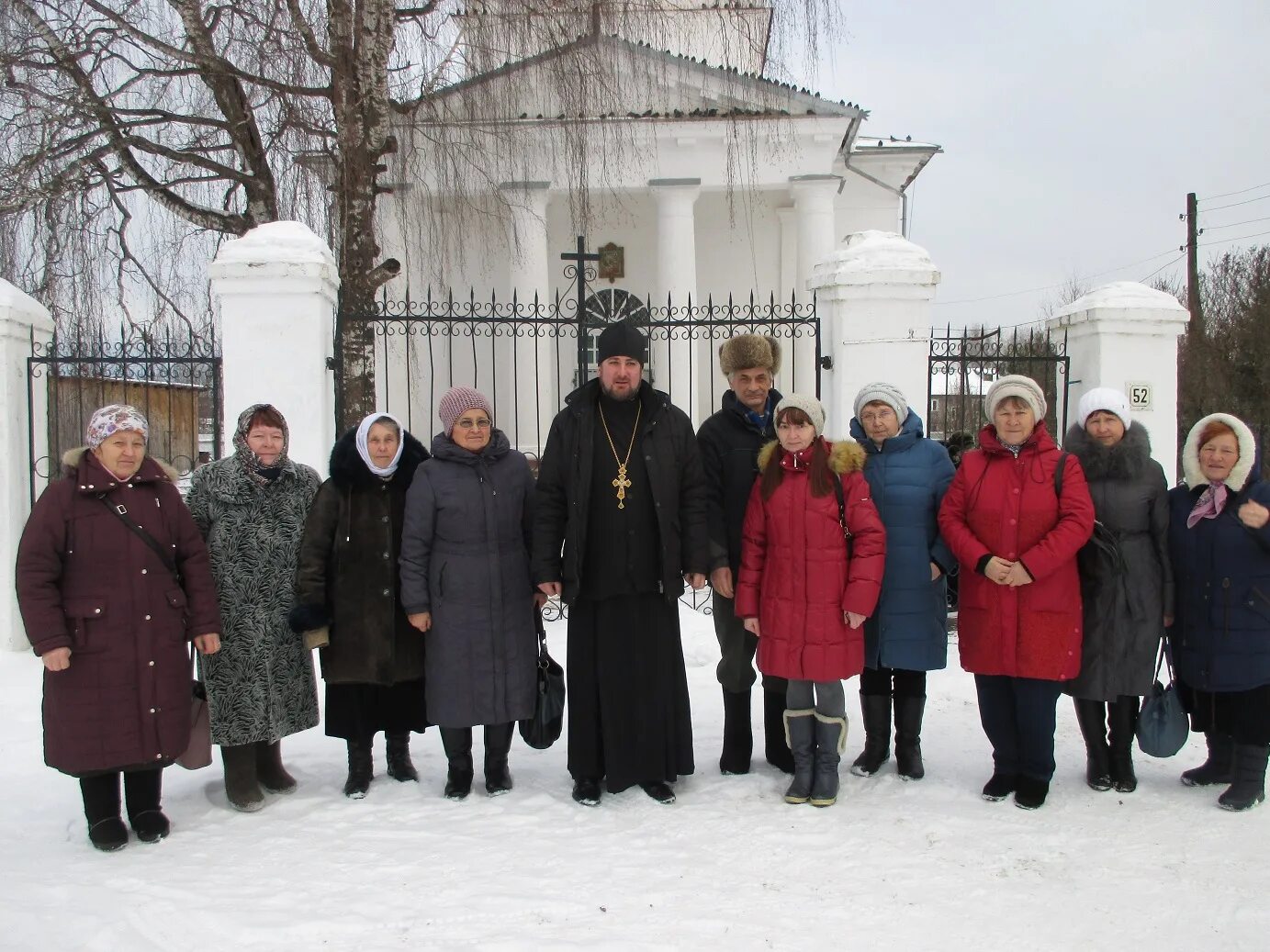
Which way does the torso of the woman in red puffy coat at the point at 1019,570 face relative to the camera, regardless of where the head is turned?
toward the camera

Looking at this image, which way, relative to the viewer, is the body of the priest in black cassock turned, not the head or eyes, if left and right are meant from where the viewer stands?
facing the viewer

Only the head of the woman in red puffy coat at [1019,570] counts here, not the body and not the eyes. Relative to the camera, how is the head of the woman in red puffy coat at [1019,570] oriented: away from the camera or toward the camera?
toward the camera

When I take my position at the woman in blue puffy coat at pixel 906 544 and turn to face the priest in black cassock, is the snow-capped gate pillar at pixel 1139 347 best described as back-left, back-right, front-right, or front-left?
back-right

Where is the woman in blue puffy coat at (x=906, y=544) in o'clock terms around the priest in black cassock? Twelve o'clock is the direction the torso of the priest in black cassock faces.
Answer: The woman in blue puffy coat is roughly at 9 o'clock from the priest in black cassock.

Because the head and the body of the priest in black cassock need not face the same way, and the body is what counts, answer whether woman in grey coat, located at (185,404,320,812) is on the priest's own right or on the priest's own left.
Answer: on the priest's own right

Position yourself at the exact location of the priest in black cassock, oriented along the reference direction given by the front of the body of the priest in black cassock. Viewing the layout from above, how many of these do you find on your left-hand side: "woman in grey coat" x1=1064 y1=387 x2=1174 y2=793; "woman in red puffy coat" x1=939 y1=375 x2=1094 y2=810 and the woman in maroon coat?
2

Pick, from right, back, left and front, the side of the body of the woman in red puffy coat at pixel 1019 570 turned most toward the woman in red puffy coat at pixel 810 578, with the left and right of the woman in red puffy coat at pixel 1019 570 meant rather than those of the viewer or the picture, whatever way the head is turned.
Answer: right

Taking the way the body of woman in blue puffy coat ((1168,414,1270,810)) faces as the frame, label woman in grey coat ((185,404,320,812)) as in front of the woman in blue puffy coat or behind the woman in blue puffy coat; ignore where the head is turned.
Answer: in front

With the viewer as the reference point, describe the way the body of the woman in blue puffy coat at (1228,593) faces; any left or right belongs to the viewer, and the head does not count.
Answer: facing the viewer and to the left of the viewer

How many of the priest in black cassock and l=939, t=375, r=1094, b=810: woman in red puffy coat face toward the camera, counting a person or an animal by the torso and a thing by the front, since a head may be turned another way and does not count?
2
